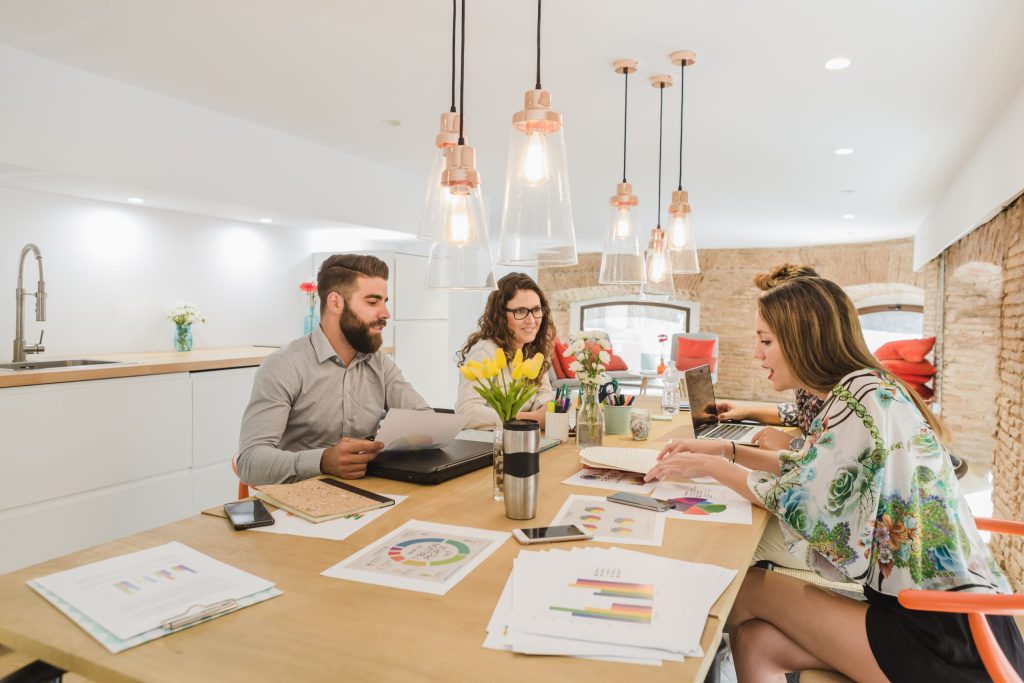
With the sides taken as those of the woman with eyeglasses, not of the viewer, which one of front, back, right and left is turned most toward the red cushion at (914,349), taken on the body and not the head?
left

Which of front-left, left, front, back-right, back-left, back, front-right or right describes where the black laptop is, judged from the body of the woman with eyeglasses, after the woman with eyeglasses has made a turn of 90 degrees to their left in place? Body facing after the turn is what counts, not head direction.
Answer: back-right

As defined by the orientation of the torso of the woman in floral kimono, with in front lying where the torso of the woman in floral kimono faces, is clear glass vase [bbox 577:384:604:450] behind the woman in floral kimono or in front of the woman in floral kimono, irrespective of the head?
in front

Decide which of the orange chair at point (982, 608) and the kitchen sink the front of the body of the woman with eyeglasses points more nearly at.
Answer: the orange chair

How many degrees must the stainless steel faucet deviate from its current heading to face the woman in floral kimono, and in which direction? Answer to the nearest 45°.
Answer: approximately 45° to its right

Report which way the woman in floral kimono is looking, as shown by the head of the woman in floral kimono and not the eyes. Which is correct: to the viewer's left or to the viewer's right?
to the viewer's left

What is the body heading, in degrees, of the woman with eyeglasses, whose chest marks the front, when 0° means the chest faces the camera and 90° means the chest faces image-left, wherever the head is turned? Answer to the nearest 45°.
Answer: approximately 315°

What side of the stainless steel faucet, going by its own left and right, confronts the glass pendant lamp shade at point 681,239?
front

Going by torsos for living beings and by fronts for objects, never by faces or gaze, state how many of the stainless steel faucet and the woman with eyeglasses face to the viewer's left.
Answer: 0

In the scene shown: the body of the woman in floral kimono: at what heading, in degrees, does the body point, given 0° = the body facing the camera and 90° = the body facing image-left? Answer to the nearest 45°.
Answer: approximately 90°

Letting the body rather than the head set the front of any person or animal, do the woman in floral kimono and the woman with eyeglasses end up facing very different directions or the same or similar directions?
very different directions

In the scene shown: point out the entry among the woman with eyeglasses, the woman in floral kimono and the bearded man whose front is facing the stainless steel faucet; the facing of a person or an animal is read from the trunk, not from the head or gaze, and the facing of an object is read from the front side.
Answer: the woman in floral kimono

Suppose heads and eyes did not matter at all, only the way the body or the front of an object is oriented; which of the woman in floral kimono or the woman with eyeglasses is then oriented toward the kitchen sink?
the woman in floral kimono

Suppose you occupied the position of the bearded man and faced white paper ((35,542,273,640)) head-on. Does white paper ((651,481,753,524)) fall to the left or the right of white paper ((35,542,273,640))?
left

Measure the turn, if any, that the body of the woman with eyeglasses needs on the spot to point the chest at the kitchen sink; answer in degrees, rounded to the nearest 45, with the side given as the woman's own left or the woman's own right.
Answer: approximately 135° to the woman's own right

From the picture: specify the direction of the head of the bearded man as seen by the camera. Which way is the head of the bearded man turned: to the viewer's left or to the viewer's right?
to the viewer's right

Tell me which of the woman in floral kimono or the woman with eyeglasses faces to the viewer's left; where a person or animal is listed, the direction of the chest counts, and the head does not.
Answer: the woman in floral kimono

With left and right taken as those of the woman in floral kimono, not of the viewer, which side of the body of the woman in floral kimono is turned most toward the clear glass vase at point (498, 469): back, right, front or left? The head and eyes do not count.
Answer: front
